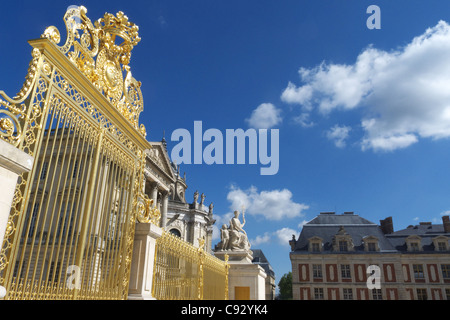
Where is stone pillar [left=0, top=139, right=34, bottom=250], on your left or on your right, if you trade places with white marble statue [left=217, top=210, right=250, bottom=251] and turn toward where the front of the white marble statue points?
on your right

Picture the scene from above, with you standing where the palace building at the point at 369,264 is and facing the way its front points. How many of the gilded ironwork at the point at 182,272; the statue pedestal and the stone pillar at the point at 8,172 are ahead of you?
3

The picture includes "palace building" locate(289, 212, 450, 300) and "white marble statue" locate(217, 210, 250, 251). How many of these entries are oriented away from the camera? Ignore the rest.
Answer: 0

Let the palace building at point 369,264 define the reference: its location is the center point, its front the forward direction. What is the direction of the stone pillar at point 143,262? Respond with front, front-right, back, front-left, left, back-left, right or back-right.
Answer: front

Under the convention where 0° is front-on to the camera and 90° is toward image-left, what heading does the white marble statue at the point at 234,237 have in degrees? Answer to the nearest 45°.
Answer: approximately 315°

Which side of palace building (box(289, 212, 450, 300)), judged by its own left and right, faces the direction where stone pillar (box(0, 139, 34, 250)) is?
front

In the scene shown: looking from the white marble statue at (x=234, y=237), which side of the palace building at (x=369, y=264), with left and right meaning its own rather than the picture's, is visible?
front

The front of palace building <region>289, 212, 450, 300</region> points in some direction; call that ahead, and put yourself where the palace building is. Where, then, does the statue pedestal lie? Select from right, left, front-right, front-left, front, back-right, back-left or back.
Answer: front

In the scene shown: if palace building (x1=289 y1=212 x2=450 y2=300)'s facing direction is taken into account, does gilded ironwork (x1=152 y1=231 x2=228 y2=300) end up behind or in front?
in front

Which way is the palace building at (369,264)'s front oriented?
toward the camera
